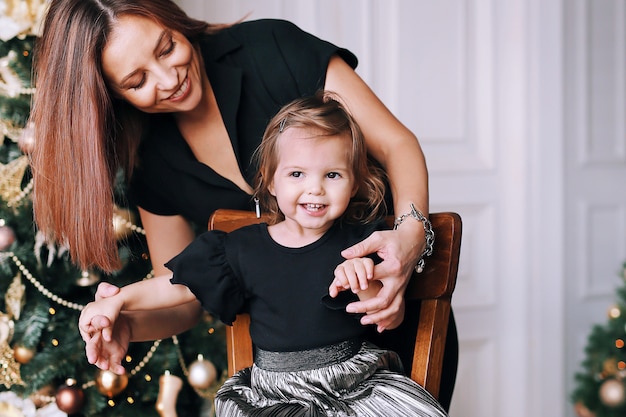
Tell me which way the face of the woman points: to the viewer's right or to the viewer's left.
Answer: to the viewer's right

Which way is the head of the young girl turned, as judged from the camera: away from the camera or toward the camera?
toward the camera

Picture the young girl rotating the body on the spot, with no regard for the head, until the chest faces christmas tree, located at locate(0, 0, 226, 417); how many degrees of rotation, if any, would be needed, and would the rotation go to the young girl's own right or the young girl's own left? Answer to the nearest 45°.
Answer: approximately 135° to the young girl's own right

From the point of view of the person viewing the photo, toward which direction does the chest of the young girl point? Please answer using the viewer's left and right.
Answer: facing the viewer

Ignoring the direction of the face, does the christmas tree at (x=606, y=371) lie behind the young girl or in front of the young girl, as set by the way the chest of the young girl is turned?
behind

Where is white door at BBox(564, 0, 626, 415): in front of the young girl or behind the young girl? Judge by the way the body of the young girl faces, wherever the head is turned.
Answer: behind
